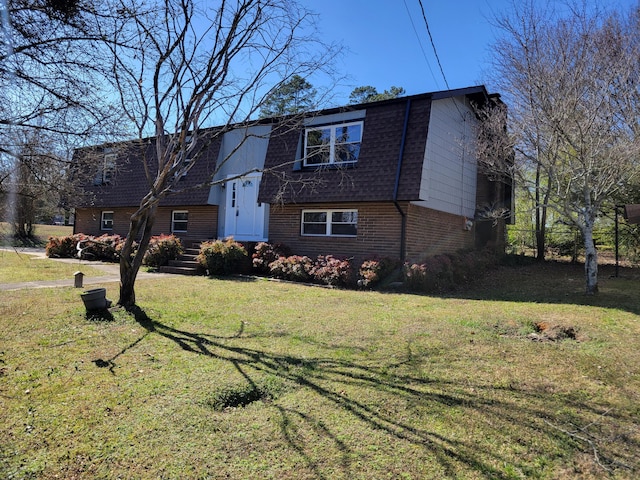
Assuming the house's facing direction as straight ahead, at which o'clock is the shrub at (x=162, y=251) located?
The shrub is roughly at 2 o'clock from the house.

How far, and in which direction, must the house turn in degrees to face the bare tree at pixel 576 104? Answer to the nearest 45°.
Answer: approximately 90° to its left

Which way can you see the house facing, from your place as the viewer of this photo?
facing the viewer and to the left of the viewer

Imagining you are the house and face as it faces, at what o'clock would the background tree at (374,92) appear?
The background tree is roughly at 5 o'clock from the house.

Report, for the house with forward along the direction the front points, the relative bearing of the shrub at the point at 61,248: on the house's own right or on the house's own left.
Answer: on the house's own right

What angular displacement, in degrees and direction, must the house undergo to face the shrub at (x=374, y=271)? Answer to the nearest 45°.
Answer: approximately 45° to its left

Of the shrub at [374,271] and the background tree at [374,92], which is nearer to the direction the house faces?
the shrub

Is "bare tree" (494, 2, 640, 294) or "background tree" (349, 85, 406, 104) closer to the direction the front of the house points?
the bare tree
